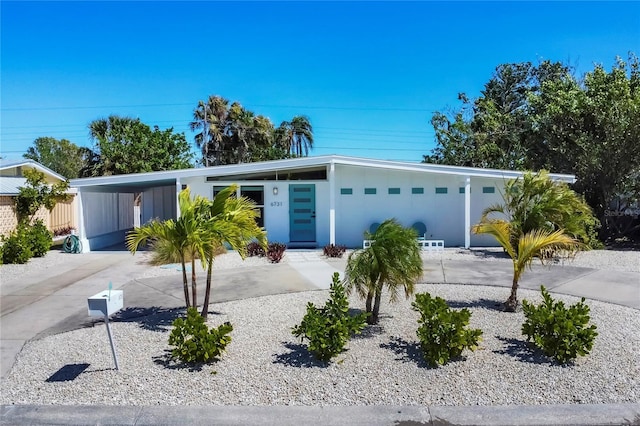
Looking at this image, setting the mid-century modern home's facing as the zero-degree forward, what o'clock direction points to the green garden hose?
The green garden hose is roughly at 3 o'clock from the mid-century modern home.

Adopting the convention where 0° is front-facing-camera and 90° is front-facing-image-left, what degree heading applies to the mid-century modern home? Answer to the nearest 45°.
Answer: approximately 0°

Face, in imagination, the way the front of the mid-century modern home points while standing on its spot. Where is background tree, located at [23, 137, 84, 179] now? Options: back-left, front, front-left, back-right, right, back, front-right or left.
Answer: back-right

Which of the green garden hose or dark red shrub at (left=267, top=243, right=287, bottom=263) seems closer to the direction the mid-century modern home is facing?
the dark red shrub

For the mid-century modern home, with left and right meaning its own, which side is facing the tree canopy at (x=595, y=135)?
left

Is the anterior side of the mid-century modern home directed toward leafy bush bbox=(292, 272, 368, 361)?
yes

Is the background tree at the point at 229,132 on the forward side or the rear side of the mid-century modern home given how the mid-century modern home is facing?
on the rear side

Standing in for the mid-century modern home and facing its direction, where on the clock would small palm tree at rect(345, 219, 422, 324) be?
The small palm tree is roughly at 12 o'clock from the mid-century modern home.

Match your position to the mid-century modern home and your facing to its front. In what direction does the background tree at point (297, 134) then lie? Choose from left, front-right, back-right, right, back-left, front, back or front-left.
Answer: back
